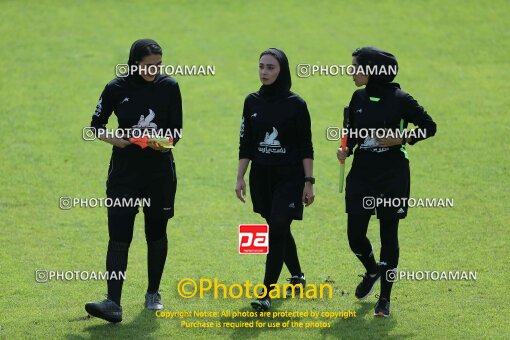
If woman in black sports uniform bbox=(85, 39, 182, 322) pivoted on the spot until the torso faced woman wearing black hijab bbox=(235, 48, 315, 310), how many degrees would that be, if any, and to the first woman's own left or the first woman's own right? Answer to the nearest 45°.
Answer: approximately 90° to the first woman's own left

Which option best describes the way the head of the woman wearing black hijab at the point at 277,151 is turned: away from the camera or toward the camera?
toward the camera

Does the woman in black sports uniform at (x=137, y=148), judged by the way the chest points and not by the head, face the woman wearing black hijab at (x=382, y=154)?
no

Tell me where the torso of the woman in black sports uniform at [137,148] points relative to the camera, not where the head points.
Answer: toward the camera
